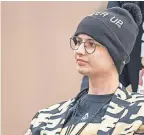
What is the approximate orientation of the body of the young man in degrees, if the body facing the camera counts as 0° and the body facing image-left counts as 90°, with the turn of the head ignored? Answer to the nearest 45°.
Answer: approximately 45°

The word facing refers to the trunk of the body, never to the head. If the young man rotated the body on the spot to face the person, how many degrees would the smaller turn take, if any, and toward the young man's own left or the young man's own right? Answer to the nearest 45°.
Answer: approximately 135° to the young man's own right
